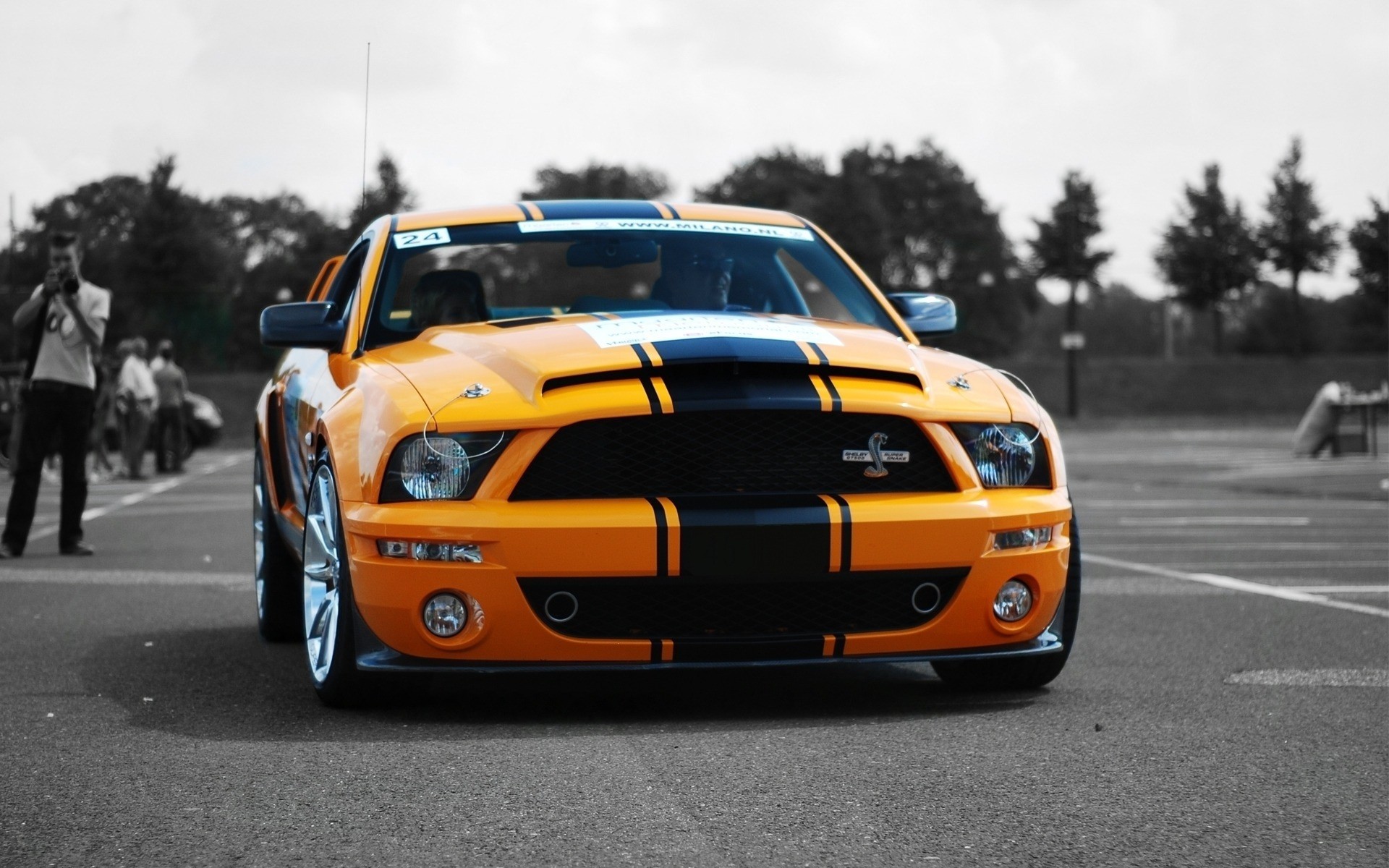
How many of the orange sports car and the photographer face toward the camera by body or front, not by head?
2

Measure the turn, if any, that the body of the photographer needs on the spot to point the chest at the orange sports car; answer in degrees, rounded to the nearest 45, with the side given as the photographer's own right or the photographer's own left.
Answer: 0° — they already face it

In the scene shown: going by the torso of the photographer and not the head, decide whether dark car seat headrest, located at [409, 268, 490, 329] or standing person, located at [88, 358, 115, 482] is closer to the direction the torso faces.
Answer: the dark car seat headrest

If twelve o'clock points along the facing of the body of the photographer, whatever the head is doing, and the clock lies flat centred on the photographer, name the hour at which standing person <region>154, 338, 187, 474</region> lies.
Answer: The standing person is roughly at 6 o'clock from the photographer.

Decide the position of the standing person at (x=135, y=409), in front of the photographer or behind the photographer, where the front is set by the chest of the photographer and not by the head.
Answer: behind

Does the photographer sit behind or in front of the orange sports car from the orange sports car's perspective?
behind

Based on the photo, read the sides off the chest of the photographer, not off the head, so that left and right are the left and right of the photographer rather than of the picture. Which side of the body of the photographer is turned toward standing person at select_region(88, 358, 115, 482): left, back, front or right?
back

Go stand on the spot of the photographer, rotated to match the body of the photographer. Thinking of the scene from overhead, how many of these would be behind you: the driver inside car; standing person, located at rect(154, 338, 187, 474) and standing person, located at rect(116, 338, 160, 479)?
2

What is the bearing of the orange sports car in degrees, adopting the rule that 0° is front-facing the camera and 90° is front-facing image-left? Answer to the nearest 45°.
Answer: approximately 0°

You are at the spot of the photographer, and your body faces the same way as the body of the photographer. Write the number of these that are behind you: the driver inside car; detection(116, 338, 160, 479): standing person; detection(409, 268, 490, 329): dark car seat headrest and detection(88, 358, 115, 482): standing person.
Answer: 2

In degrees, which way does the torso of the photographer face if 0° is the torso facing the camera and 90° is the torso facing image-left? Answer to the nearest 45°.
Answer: approximately 0°

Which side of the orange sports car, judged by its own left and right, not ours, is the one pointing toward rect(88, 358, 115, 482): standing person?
back
